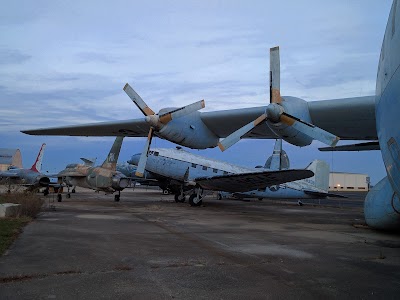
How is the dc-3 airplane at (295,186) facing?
to the viewer's left

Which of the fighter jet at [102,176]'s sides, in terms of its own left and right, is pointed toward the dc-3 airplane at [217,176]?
back

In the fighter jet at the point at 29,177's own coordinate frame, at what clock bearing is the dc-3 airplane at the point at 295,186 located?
The dc-3 airplane is roughly at 6 o'clock from the fighter jet.

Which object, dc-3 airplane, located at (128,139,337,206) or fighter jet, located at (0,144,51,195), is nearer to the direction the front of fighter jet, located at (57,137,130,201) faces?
the fighter jet

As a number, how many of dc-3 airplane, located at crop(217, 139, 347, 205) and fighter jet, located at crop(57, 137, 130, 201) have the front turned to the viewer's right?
0

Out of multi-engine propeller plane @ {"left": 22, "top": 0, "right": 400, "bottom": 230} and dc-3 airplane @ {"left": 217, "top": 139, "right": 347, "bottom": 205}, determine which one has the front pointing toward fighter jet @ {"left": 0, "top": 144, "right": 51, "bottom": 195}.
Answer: the dc-3 airplane

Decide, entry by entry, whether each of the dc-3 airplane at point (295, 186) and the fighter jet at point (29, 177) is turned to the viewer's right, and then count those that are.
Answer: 0

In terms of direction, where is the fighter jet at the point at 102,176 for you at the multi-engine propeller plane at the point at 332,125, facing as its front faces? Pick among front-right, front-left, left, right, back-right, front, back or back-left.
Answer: right

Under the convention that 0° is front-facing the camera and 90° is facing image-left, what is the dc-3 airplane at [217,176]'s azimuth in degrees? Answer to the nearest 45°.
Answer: approximately 45°

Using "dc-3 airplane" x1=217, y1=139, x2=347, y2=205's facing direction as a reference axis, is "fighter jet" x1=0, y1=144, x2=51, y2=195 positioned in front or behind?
in front

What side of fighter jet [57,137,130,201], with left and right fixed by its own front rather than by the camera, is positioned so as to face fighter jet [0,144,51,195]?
front

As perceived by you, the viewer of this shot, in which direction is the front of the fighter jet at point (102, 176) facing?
facing away from the viewer and to the left of the viewer

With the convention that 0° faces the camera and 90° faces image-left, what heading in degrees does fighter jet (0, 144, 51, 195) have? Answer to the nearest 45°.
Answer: approximately 135°
